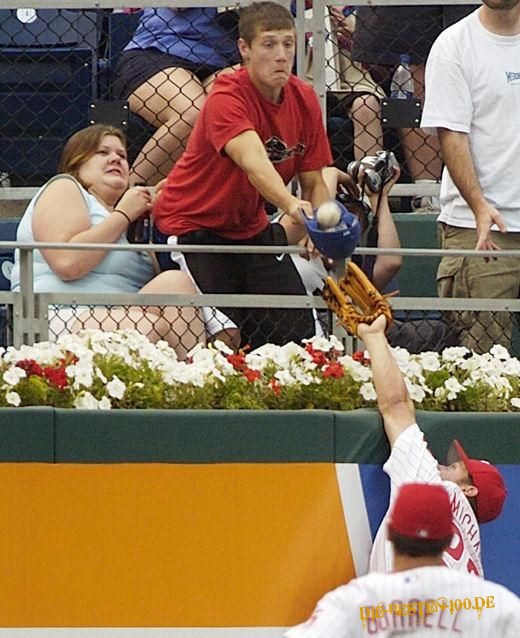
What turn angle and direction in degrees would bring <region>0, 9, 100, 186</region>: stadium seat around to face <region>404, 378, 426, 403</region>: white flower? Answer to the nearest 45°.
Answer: approximately 45° to its left

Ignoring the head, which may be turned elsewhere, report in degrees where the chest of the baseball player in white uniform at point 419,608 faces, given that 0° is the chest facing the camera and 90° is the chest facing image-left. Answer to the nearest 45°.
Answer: approximately 180°

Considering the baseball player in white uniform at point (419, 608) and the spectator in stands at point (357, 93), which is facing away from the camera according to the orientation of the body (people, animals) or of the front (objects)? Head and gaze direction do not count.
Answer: the baseball player in white uniform

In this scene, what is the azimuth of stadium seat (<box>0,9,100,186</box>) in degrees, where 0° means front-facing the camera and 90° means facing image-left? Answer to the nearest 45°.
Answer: approximately 0°

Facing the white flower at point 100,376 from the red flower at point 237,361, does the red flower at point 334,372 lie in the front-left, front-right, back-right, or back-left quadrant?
back-left

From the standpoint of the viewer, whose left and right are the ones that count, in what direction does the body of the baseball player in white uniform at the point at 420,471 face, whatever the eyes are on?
facing away from the viewer and to the left of the viewer

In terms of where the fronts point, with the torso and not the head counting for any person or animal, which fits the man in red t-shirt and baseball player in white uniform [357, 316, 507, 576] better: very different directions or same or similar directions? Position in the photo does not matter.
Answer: very different directions

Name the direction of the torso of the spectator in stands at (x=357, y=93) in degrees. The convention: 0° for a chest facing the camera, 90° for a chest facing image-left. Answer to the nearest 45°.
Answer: approximately 315°

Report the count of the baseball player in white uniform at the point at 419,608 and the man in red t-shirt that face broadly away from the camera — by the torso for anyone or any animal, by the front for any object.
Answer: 1
